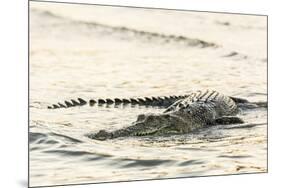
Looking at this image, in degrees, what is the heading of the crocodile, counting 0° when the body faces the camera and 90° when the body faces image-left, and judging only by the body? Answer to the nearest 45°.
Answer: approximately 45°
